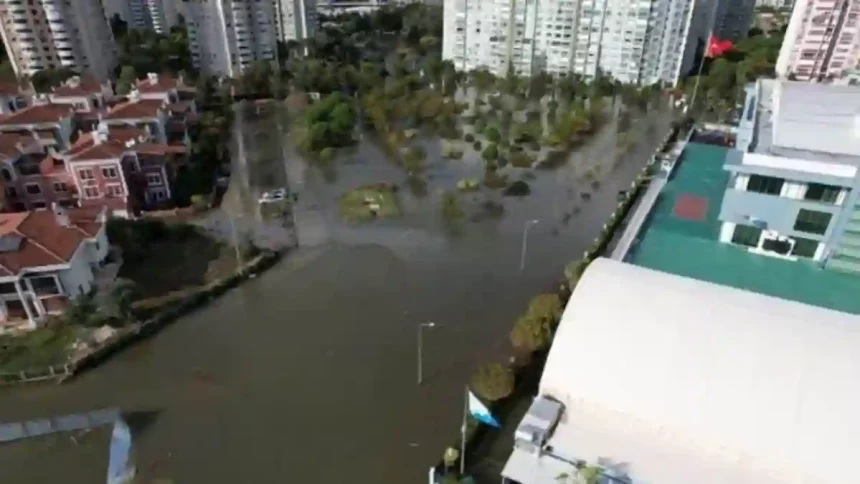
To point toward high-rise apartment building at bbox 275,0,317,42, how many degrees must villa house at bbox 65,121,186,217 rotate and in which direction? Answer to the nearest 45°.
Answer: approximately 180°

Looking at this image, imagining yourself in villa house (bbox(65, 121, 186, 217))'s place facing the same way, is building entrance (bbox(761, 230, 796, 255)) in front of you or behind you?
in front

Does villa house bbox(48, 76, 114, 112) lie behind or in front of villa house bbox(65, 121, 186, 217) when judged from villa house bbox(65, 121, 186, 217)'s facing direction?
behind

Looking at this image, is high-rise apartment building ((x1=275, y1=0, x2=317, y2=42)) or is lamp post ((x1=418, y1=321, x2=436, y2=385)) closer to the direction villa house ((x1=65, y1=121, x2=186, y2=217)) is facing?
the lamp post

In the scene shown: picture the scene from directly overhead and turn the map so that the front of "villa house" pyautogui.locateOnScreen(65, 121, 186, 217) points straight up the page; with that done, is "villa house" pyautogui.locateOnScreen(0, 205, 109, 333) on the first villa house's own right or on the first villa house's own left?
on the first villa house's own right

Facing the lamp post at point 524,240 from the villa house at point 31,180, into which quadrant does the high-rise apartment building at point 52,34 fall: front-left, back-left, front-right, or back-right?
back-left

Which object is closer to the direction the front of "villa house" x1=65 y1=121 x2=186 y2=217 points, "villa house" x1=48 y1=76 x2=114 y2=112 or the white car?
the white car

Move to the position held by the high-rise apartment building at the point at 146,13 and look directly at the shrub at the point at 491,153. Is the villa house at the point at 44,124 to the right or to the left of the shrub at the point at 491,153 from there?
right

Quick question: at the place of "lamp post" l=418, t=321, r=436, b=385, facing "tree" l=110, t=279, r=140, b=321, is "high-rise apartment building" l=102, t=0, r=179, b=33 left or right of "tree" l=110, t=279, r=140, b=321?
right

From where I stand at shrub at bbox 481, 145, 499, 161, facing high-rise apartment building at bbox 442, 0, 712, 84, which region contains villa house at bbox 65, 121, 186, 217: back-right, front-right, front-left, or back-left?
back-left

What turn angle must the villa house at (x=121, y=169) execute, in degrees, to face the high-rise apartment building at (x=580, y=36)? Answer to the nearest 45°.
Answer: approximately 135° to its left

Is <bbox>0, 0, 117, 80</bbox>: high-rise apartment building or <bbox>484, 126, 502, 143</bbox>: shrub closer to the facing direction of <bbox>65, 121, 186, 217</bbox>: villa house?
the shrub

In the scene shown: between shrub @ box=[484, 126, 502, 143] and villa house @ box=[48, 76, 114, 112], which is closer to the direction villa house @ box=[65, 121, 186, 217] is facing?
the shrub

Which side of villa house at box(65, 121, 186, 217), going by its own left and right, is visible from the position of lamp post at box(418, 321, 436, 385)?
front

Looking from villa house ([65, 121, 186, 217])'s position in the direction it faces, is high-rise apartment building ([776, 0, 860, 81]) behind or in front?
in front
